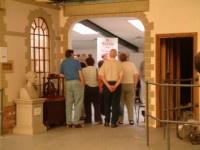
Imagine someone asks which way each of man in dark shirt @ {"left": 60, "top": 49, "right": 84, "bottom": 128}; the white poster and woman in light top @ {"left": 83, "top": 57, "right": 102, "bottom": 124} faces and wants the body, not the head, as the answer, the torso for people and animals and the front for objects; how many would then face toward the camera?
1

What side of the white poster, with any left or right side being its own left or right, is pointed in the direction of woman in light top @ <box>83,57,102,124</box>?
front

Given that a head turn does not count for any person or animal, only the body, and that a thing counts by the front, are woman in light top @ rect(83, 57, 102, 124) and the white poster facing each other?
yes

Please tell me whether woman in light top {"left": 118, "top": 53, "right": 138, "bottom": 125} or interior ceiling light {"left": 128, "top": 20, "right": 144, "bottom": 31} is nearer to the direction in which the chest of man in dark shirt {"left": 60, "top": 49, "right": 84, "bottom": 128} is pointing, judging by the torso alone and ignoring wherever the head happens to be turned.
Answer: the interior ceiling light

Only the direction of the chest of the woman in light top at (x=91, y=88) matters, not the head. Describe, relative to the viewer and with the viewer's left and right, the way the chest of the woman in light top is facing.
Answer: facing away from the viewer

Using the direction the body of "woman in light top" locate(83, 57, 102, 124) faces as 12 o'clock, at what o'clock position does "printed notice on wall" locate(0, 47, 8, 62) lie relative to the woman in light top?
The printed notice on wall is roughly at 8 o'clock from the woman in light top.

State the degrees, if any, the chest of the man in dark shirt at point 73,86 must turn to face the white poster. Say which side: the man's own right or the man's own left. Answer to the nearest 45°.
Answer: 0° — they already face it

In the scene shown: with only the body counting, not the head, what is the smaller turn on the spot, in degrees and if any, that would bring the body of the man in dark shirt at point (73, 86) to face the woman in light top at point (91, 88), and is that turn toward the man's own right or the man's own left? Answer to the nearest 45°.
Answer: approximately 45° to the man's own right

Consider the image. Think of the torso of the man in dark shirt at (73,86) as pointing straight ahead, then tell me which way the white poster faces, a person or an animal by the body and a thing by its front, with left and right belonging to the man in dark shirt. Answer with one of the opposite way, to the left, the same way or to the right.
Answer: the opposite way

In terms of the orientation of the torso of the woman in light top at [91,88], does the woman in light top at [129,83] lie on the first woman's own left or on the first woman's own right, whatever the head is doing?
on the first woman's own right

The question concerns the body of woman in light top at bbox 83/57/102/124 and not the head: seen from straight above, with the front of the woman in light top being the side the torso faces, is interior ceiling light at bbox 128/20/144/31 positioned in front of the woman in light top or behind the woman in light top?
in front

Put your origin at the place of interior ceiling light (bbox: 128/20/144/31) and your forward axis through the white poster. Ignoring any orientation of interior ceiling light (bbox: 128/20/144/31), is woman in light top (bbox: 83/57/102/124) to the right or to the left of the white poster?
left

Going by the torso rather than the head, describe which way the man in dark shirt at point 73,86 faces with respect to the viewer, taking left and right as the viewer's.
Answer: facing away from the viewer
